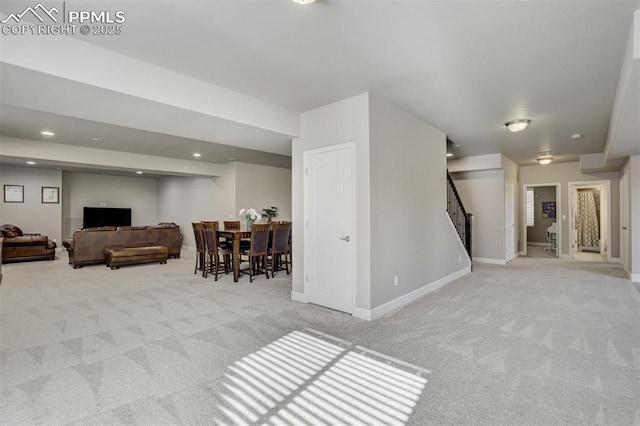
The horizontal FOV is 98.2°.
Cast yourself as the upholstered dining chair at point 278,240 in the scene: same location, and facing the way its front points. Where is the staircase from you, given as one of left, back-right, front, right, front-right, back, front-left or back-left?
back-right

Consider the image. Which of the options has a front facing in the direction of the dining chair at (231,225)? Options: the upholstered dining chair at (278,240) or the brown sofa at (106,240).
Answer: the upholstered dining chair

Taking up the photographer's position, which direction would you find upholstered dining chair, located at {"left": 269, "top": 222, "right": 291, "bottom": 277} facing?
facing away from the viewer and to the left of the viewer

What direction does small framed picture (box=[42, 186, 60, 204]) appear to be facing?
toward the camera

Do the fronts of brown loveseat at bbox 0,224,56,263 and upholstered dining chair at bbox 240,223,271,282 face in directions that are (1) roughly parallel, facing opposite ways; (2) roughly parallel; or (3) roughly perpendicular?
roughly perpendicular

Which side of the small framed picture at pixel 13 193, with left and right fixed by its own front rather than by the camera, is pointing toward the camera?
front

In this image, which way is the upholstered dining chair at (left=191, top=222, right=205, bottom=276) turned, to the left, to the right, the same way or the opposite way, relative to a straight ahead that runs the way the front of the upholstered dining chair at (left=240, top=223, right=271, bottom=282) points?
to the right

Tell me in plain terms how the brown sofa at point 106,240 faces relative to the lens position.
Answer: facing away from the viewer and to the left of the viewer

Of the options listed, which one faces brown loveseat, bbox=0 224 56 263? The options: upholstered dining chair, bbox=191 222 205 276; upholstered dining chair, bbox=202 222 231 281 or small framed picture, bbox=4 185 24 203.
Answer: the small framed picture

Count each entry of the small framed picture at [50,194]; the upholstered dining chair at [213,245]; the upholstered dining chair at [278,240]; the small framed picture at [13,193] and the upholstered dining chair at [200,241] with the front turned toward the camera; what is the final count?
2

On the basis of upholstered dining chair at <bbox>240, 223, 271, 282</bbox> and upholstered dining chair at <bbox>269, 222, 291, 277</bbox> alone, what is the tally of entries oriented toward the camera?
0

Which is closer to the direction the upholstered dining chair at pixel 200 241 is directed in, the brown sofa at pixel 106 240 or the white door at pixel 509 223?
the white door

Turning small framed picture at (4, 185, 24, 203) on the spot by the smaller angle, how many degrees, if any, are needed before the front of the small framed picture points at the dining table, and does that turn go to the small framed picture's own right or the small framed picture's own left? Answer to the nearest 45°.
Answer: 0° — it already faces it

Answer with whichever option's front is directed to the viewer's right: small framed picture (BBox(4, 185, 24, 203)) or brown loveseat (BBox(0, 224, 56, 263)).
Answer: the brown loveseat

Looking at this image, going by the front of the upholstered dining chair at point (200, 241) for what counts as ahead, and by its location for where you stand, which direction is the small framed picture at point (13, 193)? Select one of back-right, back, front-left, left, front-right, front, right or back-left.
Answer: left

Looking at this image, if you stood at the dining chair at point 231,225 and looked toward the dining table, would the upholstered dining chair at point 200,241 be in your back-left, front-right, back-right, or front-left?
front-right

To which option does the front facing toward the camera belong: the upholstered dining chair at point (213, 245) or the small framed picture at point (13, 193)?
the small framed picture

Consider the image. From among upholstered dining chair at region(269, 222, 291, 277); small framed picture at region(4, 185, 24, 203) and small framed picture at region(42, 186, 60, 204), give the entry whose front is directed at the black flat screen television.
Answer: the upholstered dining chair
